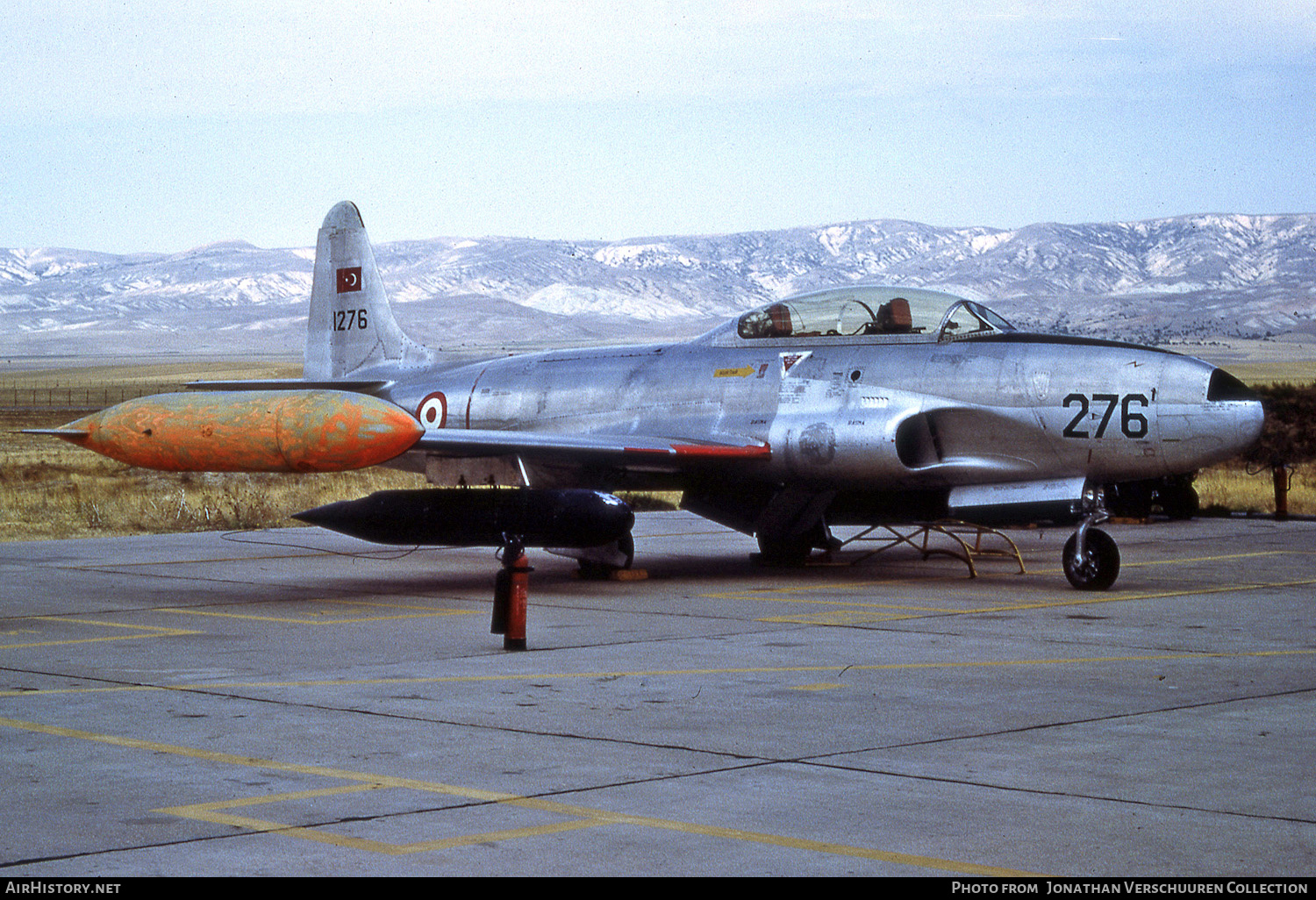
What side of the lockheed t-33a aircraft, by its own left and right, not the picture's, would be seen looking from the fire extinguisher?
right

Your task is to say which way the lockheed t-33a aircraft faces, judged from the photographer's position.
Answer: facing the viewer and to the right of the viewer
